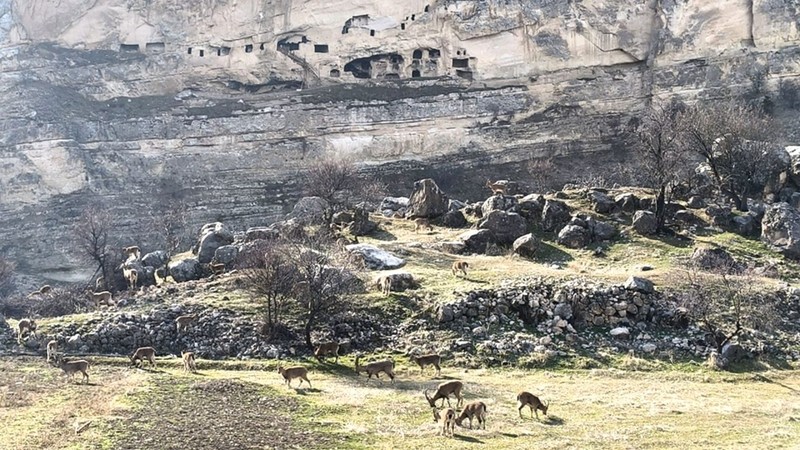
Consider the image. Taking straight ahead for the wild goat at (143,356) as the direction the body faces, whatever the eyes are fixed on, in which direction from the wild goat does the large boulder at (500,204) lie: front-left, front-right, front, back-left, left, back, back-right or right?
back-right

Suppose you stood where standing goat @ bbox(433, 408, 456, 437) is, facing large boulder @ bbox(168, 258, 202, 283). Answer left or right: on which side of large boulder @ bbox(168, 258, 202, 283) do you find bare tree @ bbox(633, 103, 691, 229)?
right

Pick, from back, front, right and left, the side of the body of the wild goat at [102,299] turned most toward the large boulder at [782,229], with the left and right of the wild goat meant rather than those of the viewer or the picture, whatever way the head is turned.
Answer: back

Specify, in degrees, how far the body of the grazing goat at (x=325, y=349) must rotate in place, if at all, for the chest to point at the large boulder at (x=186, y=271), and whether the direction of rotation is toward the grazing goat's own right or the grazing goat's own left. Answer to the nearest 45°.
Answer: approximately 45° to the grazing goat's own right

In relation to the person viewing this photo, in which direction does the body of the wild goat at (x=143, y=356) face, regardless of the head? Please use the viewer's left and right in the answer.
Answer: facing to the left of the viewer

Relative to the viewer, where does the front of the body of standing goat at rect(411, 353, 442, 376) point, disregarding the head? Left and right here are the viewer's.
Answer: facing to the left of the viewer

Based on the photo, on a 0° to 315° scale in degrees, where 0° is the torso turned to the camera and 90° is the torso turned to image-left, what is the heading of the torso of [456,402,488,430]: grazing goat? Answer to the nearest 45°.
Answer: approximately 90°

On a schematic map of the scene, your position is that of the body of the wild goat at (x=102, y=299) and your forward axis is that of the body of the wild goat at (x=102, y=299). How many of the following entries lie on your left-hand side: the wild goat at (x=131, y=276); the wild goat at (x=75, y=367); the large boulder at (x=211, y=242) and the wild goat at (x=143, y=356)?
2
